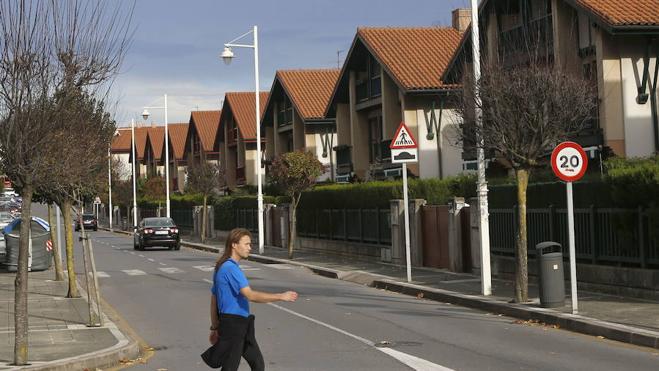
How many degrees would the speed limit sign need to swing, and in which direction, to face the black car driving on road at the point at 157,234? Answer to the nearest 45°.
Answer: approximately 135° to its right

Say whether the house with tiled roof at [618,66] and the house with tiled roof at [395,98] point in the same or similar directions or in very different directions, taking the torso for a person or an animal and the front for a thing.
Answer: same or similar directions

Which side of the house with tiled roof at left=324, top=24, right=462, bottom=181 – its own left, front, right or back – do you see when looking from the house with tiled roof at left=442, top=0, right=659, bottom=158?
left

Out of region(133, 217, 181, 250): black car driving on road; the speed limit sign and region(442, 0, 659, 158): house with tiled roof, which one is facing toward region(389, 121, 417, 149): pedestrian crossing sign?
the house with tiled roof

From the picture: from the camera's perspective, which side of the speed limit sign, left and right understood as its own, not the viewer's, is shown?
front

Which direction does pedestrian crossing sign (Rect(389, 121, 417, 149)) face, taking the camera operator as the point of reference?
facing the viewer

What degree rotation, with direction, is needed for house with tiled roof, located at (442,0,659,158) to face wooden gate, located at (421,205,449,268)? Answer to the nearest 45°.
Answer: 0° — it already faces it

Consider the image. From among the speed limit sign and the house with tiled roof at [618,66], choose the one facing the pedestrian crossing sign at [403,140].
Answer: the house with tiled roof

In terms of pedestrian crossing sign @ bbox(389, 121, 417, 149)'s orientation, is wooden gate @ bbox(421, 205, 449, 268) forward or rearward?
rearward

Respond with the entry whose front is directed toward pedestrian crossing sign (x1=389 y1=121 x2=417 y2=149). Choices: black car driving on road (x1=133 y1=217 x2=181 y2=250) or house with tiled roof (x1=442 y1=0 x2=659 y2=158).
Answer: the house with tiled roof

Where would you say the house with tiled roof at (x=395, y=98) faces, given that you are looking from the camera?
facing the viewer and to the left of the viewer
